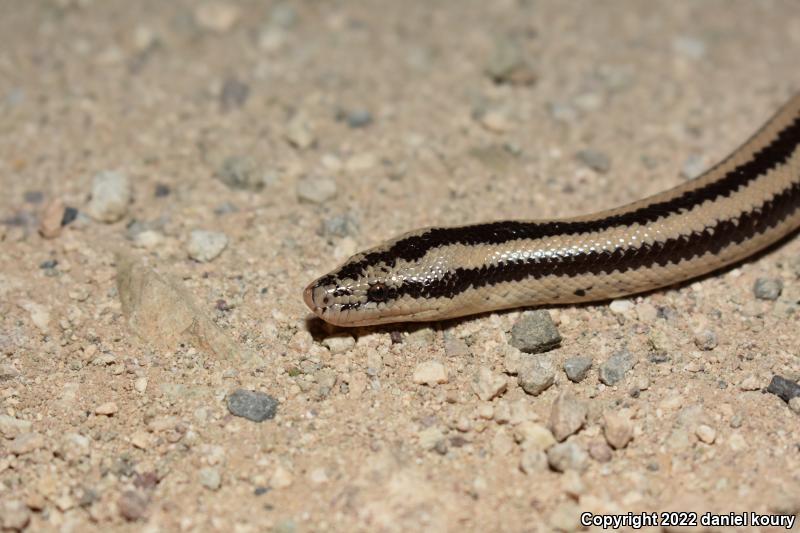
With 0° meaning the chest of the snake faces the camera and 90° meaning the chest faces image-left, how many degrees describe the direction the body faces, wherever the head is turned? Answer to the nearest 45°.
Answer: approximately 90°

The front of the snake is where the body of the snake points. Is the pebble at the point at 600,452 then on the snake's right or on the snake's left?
on the snake's left

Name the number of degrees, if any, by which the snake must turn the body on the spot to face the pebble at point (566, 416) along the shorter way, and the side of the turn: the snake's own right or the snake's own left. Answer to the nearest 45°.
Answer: approximately 90° to the snake's own left

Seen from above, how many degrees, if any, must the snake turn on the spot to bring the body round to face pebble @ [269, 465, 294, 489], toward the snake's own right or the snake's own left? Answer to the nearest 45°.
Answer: approximately 45° to the snake's own left

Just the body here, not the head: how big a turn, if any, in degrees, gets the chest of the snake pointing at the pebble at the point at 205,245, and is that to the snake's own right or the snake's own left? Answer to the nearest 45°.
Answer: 0° — it already faces it

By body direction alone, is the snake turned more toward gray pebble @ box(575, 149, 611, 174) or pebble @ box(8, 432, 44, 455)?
the pebble

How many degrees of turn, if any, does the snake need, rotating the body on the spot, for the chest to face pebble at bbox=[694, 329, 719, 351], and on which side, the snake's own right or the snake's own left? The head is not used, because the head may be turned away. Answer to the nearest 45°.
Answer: approximately 180°

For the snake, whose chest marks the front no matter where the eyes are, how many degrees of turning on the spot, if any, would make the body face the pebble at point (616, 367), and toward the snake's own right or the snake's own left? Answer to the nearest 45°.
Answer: approximately 135° to the snake's own left
